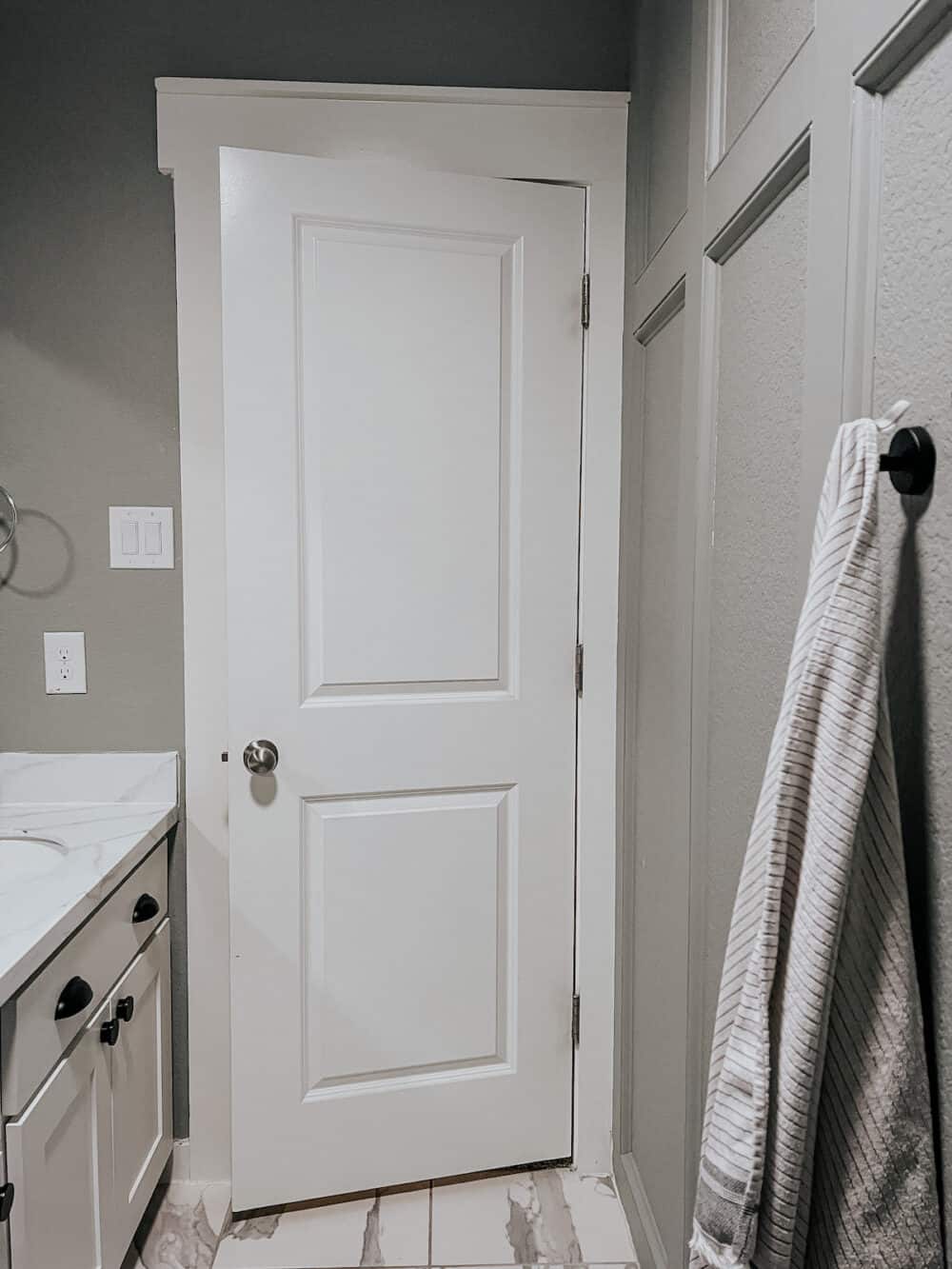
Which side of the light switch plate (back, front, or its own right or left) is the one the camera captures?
front

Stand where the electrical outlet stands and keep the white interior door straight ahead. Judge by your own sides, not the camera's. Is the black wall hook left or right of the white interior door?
right

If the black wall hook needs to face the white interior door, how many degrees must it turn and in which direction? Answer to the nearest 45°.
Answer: approximately 90° to its right

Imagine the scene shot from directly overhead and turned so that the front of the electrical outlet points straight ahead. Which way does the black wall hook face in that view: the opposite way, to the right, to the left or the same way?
to the right

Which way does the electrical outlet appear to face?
toward the camera

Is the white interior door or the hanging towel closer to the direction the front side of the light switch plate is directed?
the hanging towel

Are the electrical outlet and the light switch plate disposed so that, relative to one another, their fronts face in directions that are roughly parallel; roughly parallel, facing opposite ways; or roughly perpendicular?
roughly parallel

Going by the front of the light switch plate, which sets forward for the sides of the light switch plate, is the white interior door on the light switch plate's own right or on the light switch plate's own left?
on the light switch plate's own left
